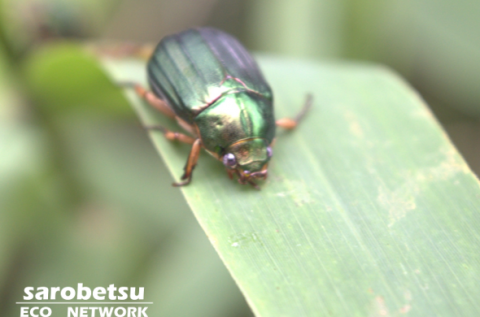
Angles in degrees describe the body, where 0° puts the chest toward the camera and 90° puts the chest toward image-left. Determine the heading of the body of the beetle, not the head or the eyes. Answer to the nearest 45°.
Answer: approximately 315°

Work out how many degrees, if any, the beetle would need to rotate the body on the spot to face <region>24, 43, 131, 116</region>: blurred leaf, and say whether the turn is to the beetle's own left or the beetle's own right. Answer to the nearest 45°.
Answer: approximately 180°
